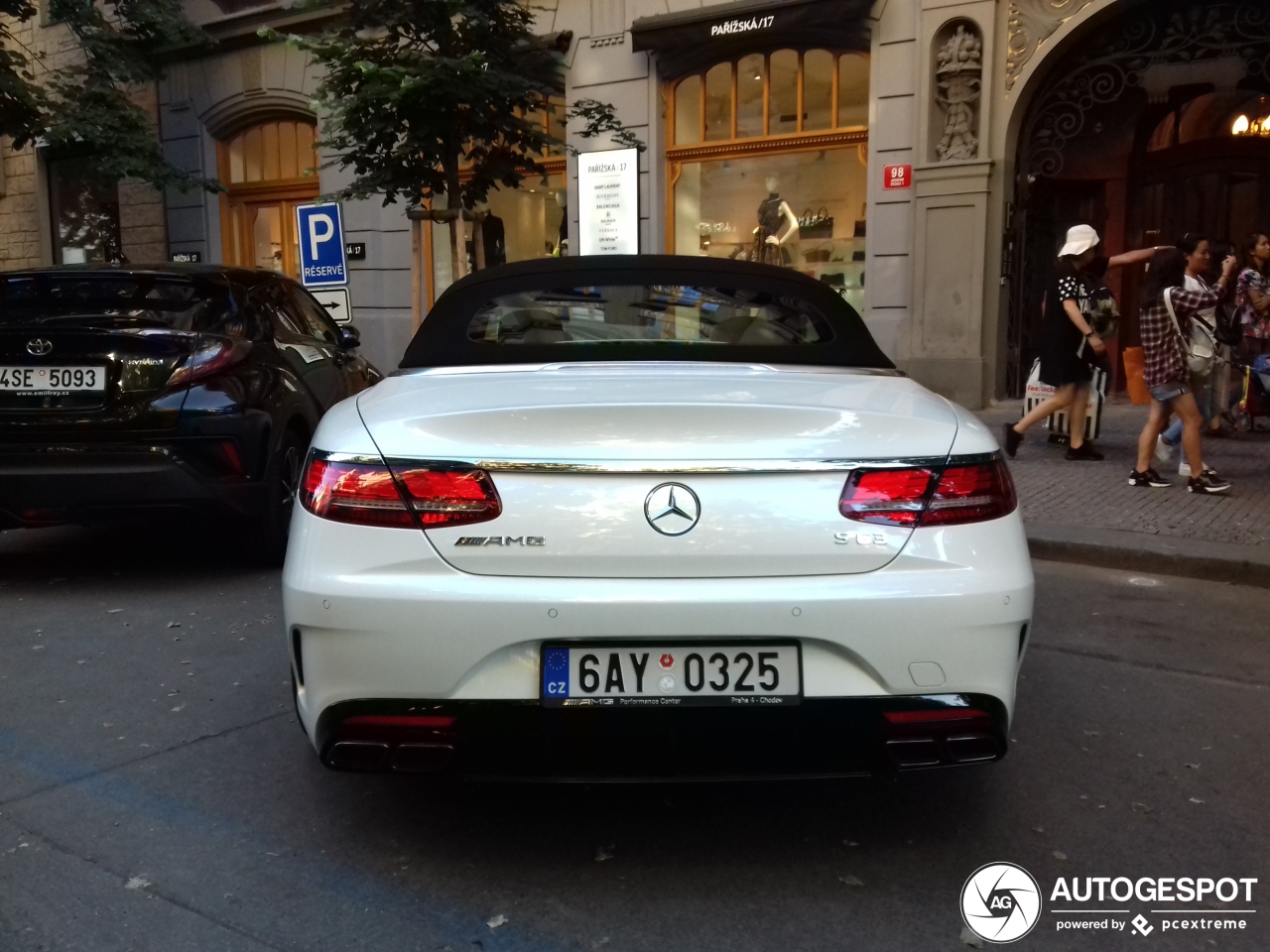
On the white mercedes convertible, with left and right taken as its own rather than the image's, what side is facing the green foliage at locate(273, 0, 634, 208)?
front

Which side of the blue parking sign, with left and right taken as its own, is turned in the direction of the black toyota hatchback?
front

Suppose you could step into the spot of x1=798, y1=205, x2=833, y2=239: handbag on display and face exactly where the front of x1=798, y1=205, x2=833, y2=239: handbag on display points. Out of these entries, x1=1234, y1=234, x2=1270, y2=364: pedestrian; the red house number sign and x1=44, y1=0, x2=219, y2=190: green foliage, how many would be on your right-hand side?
1

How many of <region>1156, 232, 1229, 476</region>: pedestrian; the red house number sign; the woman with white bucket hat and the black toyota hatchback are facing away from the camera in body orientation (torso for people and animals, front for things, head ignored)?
1

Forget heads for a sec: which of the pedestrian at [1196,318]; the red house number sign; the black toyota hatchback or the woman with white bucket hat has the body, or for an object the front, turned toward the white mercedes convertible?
the red house number sign

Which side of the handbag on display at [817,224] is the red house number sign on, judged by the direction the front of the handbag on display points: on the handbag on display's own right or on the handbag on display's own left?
on the handbag on display's own left

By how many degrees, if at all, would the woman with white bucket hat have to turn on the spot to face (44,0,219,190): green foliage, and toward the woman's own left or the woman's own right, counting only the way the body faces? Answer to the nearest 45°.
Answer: approximately 180°

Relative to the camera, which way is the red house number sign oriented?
toward the camera

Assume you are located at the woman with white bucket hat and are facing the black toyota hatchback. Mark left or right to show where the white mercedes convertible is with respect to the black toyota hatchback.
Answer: left

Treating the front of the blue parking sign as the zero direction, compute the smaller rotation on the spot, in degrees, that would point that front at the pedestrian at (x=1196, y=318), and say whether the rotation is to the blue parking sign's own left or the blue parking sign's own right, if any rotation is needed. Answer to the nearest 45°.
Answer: approximately 45° to the blue parking sign's own left

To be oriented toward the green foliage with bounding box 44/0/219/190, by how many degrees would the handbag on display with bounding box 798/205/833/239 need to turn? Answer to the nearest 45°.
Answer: approximately 90° to its right

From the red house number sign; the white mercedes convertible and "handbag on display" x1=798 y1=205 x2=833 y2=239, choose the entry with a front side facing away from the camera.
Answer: the white mercedes convertible

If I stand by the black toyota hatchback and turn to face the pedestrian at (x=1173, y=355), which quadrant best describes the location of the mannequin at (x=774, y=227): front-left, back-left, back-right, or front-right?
front-left

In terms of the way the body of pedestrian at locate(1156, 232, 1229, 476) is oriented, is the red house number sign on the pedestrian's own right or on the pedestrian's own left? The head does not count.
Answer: on the pedestrian's own left

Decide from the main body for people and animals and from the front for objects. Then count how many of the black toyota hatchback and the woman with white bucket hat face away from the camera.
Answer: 1

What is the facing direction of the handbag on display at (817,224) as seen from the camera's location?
facing the viewer

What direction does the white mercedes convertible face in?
away from the camera

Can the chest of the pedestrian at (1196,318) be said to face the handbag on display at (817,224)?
no
